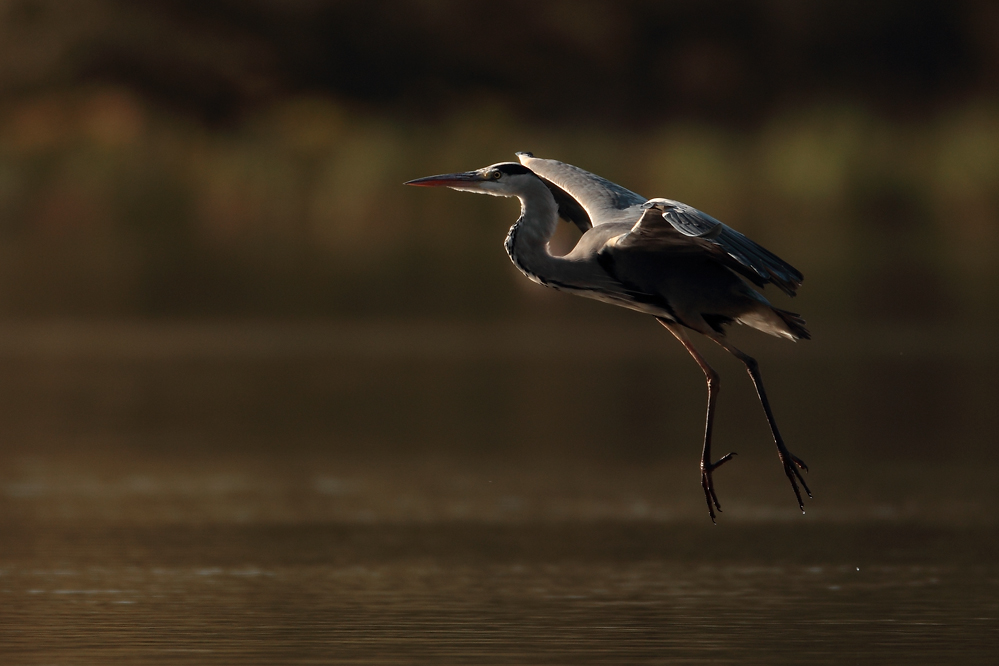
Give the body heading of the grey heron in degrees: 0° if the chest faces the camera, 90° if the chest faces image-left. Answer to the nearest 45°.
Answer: approximately 90°
